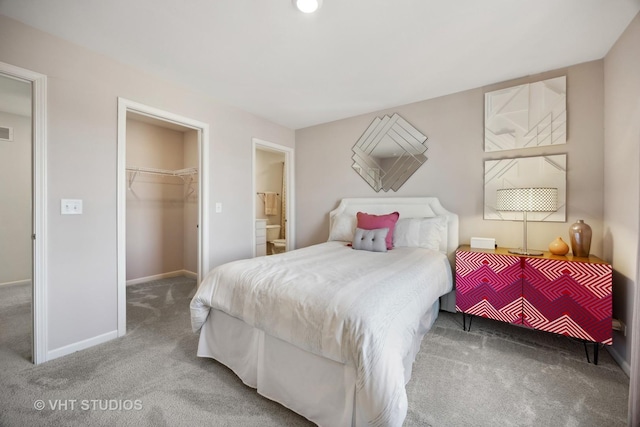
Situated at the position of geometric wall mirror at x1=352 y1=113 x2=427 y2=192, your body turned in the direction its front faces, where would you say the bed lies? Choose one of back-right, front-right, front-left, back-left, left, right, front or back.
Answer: front

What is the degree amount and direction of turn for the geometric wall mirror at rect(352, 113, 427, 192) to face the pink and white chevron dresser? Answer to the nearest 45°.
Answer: approximately 45° to its left

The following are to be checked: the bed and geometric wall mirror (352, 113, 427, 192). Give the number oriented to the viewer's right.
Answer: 0

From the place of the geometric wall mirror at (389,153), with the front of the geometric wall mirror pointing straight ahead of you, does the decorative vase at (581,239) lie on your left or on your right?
on your left

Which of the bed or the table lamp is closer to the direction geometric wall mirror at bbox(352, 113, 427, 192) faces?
the bed

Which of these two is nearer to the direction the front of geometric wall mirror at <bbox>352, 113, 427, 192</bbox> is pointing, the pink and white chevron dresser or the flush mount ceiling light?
the flush mount ceiling light

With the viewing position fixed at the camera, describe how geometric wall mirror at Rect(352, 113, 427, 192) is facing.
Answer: facing the viewer

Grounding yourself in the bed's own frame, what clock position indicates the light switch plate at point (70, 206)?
The light switch plate is roughly at 2 o'clock from the bed.

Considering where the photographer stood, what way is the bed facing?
facing the viewer and to the left of the viewer
